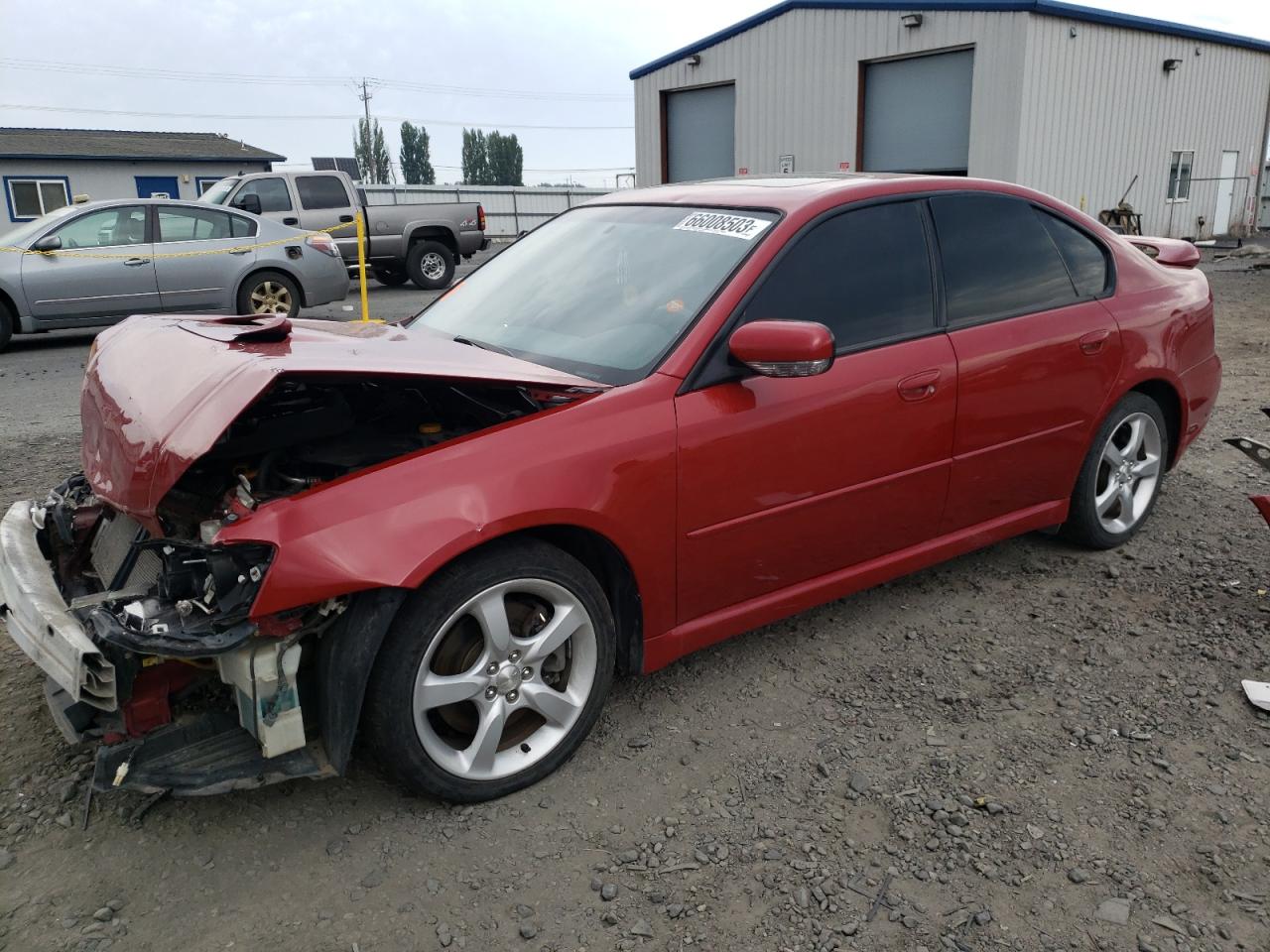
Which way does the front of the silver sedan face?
to the viewer's left

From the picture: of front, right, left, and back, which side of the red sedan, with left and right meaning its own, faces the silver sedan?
right

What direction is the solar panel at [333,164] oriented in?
toward the camera

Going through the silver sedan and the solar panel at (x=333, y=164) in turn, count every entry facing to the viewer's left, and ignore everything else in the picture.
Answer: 1

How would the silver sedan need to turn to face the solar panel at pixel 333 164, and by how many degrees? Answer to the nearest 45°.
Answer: approximately 90° to its right

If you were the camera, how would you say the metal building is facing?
facing the viewer and to the left of the viewer

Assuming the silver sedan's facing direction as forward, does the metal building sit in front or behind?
behind

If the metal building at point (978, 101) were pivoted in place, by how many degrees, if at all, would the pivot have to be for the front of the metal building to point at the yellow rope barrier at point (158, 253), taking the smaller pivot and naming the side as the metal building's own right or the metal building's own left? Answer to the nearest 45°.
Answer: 0° — it already faces it

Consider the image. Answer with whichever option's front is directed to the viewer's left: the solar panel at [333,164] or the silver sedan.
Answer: the silver sedan

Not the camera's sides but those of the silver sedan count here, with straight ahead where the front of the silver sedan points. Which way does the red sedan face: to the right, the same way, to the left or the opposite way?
the same way

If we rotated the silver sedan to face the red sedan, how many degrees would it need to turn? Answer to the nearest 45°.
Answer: approximately 90° to its left
